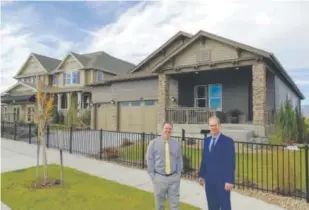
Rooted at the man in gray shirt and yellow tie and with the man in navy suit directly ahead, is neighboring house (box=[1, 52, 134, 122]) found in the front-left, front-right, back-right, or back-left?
back-left

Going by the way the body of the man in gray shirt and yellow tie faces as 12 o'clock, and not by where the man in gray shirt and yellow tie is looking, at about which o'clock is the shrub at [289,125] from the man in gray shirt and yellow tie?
The shrub is roughly at 7 o'clock from the man in gray shirt and yellow tie.

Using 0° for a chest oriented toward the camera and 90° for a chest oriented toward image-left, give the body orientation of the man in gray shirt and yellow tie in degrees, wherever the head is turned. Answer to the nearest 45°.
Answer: approximately 0°

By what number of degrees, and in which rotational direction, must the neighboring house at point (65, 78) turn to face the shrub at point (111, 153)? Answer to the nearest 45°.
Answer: approximately 45° to its left

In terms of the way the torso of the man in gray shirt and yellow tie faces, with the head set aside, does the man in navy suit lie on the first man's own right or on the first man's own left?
on the first man's own left
